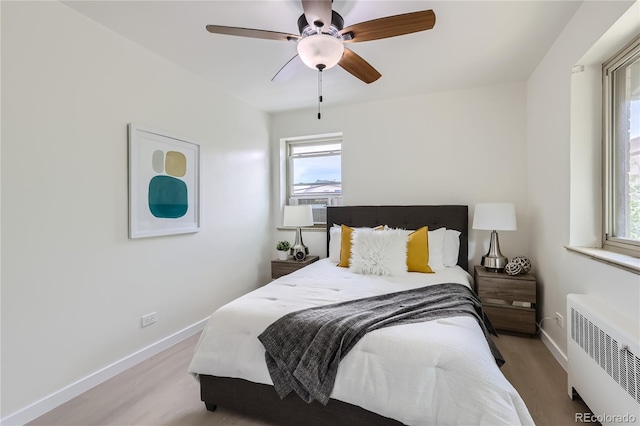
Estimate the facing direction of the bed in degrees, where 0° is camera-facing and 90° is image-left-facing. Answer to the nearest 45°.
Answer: approximately 0°

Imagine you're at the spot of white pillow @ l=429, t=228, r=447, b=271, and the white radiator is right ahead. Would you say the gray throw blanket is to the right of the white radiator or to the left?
right

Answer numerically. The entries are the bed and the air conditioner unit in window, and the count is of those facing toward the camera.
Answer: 2

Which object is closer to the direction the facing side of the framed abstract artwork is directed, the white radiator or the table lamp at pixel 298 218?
the white radiator

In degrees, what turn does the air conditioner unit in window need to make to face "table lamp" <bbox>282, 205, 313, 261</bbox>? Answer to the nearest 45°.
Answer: approximately 45° to its right

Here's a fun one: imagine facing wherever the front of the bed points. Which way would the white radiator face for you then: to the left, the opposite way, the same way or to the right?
to the right

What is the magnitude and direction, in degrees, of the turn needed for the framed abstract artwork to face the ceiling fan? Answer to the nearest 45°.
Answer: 0° — it already faces it

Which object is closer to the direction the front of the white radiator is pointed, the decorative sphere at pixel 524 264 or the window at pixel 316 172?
the window

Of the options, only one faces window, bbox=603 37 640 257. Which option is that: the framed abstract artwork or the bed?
the framed abstract artwork

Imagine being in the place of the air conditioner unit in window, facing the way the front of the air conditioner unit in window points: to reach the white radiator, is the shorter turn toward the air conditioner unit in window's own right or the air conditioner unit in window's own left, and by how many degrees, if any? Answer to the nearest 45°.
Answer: approximately 45° to the air conditioner unit in window's own left

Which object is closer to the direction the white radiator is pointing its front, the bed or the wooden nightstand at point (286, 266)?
the bed

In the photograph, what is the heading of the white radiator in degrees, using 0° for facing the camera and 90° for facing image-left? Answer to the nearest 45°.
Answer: approximately 45°
